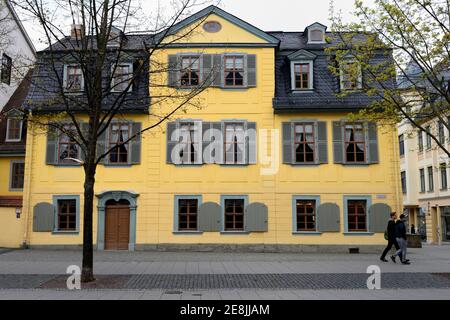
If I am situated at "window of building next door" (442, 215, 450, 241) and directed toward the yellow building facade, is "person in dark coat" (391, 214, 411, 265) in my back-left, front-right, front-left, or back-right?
front-left

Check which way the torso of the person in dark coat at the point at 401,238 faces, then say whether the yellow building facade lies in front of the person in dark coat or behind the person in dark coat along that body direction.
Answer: behind

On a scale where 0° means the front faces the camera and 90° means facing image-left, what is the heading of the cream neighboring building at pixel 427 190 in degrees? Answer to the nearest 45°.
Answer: approximately 45°

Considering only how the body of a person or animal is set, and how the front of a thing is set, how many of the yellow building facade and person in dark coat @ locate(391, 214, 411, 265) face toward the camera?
1

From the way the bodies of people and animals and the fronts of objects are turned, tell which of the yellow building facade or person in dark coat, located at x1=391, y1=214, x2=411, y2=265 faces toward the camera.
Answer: the yellow building facade

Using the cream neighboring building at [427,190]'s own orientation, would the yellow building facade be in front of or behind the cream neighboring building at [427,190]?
in front

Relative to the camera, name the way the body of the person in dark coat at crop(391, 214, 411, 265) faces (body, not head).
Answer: to the viewer's right

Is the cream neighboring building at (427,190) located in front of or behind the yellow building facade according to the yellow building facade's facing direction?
behind

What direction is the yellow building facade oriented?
toward the camera
